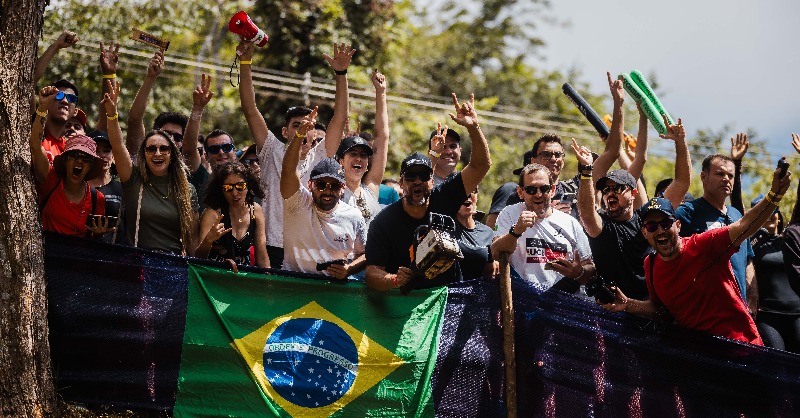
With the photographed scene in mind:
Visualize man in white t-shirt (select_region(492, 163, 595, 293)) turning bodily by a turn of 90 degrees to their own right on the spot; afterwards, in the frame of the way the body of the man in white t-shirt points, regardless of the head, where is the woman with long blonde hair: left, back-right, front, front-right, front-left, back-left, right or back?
front

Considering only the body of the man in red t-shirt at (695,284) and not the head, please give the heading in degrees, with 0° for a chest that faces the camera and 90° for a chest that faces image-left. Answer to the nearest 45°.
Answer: approximately 45°

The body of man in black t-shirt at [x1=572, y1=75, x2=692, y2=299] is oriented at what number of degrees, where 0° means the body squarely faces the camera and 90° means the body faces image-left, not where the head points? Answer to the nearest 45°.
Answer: approximately 45°

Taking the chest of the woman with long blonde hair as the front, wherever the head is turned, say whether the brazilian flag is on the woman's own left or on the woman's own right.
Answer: on the woman's own left

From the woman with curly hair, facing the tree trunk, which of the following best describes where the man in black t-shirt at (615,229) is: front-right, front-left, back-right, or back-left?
back-left

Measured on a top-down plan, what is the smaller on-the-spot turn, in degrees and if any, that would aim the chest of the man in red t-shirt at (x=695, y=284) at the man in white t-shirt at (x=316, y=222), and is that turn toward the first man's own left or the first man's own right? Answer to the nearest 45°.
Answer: approximately 45° to the first man's own right
